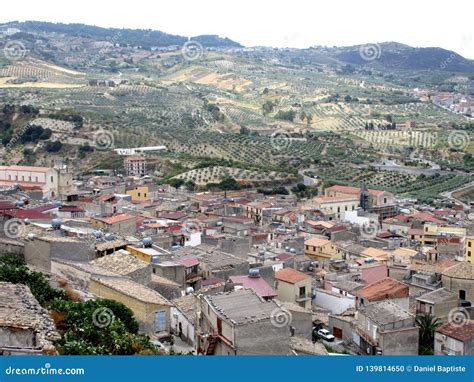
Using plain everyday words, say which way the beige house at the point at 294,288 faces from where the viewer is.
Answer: facing the viewer and to the right of the viewer

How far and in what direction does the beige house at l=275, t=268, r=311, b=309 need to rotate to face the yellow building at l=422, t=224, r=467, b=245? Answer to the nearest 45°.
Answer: approximately 90° to its left

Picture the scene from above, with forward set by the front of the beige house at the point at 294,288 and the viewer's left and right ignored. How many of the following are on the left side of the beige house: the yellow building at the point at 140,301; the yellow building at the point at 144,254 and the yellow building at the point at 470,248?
1

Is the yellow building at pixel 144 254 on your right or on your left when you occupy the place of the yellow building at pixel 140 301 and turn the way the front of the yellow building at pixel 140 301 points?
on your left

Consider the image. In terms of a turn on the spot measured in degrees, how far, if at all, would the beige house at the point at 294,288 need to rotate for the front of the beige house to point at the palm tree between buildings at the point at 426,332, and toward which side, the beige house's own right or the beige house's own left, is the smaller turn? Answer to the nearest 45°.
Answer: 0° — it already faces it

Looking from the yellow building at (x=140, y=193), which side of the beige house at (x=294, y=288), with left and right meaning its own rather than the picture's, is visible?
back

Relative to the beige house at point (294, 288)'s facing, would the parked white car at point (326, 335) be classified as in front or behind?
in front

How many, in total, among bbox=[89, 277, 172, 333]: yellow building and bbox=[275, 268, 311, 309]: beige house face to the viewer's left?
0

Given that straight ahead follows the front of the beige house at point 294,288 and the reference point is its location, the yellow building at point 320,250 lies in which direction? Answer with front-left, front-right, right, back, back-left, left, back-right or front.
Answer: back-left
